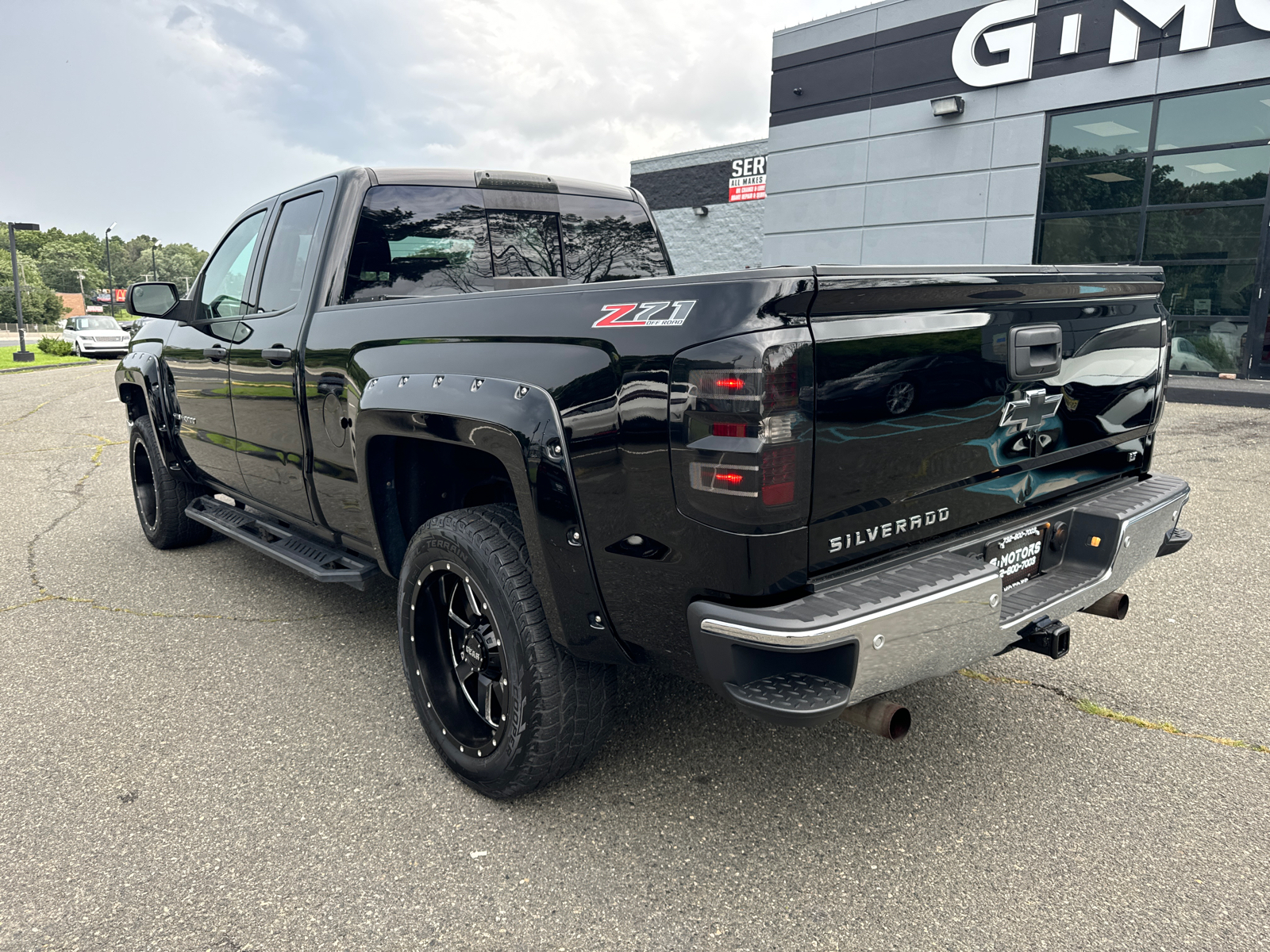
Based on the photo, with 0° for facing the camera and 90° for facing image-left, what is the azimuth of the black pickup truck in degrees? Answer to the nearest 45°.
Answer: approximately 135°

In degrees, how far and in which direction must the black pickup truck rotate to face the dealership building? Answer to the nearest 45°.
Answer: approximately 90° to its right

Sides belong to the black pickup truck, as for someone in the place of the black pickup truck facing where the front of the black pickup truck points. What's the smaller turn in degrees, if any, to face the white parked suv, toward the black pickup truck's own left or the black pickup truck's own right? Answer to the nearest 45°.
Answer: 0° — it already faces it

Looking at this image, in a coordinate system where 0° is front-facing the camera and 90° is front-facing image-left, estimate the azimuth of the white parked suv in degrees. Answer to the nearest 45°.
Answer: approximately 315°

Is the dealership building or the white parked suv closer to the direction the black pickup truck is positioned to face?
the white parked suv
